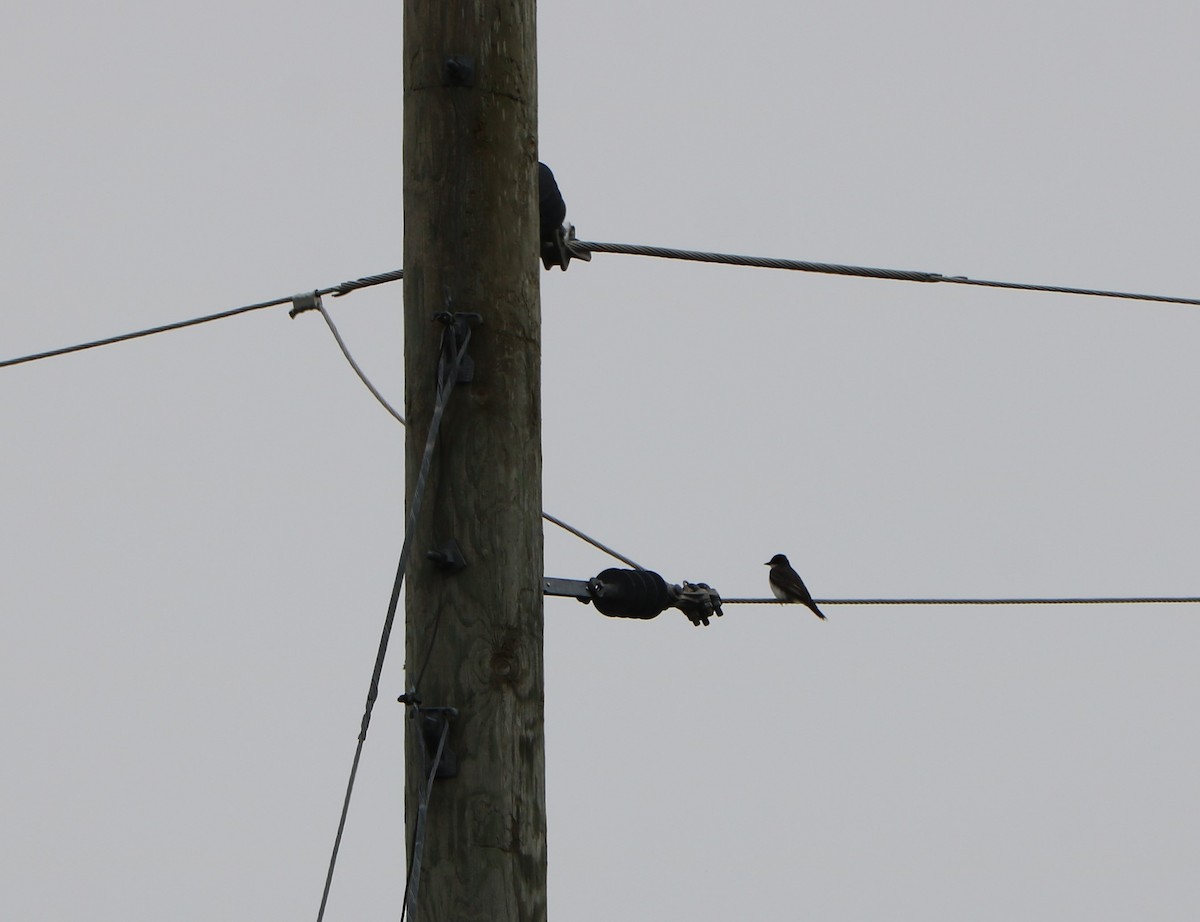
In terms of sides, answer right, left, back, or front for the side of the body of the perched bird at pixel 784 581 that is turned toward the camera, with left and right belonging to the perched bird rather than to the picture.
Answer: left
